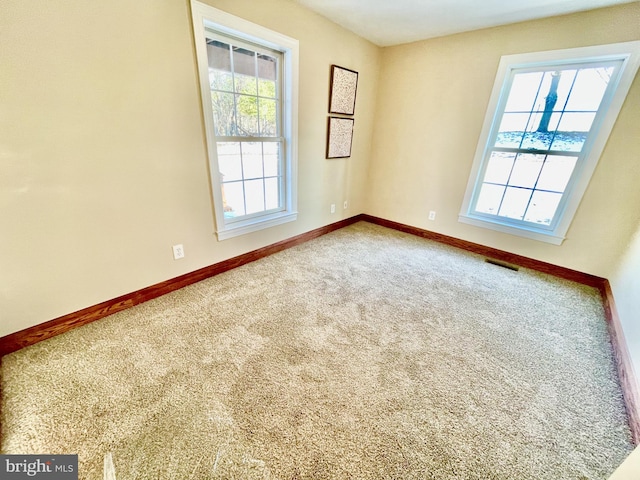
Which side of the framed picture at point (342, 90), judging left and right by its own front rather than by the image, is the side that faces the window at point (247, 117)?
right

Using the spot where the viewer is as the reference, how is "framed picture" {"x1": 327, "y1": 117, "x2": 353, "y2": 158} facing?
facing the viewer and to the right of the viewer

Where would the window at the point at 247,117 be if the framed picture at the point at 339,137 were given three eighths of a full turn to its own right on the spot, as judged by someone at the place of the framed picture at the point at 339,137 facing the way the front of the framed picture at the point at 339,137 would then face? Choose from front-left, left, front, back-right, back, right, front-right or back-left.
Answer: front-left

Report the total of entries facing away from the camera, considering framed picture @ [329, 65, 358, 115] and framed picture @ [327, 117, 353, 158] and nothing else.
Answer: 0
